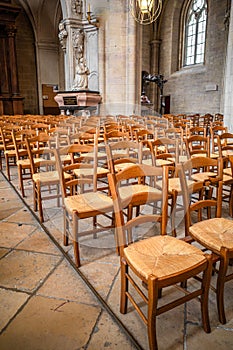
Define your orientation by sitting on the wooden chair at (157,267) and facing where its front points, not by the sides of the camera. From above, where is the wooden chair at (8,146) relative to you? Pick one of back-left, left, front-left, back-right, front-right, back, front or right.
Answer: back

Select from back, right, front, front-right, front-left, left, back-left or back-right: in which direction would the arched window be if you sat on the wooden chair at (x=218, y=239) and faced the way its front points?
back-left

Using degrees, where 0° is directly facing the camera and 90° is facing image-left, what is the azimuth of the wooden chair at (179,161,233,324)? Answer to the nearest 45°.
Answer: approximately 315°

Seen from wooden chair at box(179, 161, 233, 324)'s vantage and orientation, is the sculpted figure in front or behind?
behind

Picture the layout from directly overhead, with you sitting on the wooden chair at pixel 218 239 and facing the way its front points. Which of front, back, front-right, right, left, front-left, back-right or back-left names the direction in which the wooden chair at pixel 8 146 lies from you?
back

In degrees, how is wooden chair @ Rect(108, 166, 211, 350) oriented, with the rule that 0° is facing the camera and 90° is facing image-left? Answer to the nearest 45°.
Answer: approximately 315°

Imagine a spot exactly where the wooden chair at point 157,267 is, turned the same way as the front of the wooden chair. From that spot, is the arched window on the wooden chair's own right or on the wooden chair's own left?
on the wooden chair's own left
